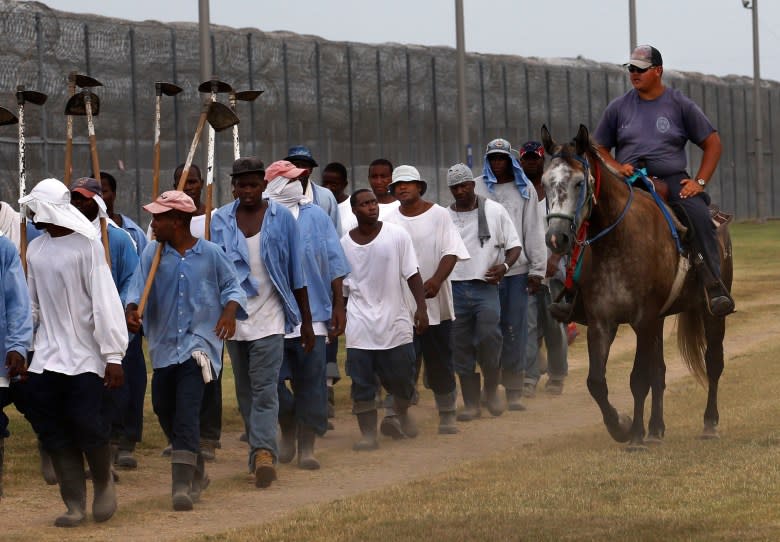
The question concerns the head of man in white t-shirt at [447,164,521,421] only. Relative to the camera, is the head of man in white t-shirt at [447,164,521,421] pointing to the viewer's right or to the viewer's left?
to the viewer's left

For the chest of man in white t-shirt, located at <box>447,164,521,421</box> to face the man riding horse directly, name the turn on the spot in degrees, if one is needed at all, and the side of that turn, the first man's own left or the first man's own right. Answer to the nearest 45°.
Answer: approximately 90° to the first man's own left

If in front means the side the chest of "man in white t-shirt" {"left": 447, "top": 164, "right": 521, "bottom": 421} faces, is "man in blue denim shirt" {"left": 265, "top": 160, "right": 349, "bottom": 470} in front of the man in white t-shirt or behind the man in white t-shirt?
in front

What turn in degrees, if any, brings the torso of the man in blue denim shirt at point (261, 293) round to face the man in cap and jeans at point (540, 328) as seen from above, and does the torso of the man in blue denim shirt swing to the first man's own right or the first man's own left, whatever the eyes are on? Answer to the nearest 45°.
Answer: approximately 135° to the first man's own left

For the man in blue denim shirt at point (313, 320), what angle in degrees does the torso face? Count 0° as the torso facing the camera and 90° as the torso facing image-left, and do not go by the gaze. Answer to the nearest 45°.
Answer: approximately 45°

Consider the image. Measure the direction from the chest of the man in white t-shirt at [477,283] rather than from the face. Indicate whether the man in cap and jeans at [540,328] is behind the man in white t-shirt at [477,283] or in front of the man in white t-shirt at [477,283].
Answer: behind

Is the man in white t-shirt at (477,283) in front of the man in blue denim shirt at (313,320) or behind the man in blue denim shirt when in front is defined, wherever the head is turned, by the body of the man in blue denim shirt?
behind

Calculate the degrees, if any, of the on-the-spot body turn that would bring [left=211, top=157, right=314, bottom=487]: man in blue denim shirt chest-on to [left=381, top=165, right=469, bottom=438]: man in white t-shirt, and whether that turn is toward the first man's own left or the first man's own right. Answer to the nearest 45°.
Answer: approximately 135° to the first man's own left

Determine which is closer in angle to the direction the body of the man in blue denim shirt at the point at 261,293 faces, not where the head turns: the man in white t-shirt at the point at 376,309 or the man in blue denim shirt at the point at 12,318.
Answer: the man in blue denim shirt
